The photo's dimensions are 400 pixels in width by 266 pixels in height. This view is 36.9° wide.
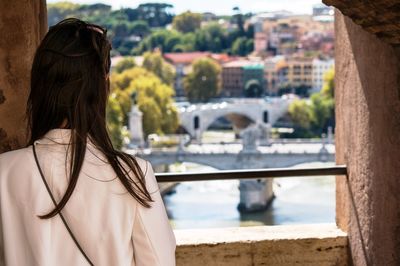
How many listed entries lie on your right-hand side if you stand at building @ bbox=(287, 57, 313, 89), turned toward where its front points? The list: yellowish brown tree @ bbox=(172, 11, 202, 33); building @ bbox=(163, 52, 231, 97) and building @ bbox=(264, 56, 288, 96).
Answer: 3

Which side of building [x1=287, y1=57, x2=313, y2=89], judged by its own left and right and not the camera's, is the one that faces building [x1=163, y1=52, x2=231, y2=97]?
right

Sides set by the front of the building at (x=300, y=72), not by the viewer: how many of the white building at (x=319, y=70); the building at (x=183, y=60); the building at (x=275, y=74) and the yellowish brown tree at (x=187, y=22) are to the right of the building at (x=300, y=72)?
3

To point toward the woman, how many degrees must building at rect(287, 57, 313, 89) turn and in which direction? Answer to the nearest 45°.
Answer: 0° — it already faces them

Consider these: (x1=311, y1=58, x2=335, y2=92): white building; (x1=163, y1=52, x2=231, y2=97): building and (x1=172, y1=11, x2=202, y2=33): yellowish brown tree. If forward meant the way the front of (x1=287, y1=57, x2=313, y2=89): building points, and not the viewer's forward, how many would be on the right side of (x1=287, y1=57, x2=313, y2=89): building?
2

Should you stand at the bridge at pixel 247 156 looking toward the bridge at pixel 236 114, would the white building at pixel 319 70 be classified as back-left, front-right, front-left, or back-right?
front-right

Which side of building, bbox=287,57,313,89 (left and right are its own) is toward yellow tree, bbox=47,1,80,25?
right

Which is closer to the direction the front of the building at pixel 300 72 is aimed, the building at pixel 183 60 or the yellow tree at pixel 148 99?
the yellow tree

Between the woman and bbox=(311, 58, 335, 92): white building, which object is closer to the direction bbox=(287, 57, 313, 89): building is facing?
the woman

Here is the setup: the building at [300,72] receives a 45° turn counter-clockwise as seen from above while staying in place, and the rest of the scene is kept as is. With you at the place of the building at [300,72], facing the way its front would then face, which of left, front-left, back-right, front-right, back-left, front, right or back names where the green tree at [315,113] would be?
front-right

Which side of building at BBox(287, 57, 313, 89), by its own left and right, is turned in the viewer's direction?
front

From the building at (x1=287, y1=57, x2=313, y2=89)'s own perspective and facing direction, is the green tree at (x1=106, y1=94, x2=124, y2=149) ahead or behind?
ahead

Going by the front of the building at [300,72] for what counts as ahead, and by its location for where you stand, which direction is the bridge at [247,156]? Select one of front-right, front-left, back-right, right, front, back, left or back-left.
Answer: front

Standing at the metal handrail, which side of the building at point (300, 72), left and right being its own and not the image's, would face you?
front
